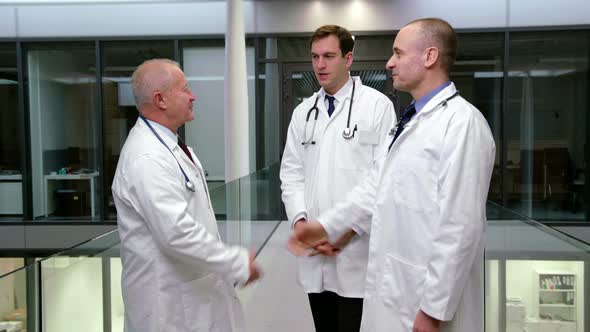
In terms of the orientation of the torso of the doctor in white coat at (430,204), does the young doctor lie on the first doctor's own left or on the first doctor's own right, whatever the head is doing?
on the first doctor's own right

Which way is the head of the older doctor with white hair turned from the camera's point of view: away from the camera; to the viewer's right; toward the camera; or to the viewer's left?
to the viewer's right

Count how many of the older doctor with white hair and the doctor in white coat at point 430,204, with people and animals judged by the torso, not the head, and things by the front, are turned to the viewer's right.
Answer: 1

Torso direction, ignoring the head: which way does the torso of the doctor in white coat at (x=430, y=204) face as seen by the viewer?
to the viewer's left

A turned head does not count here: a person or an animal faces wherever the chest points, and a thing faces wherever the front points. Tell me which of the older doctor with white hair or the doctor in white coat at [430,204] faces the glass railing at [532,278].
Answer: the older doctor with white hair

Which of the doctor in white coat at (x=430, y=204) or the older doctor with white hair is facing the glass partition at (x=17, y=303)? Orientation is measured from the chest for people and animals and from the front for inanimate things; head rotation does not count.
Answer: the doctor in white coat

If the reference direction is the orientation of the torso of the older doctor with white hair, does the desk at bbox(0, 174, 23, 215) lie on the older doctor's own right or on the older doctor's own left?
on the older doctor's own left

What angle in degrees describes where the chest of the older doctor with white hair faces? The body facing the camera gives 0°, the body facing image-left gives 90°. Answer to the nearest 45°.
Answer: approximately 270°

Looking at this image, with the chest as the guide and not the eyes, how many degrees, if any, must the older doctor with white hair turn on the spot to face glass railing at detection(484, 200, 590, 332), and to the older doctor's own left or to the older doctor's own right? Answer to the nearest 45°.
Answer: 0° — they already face it

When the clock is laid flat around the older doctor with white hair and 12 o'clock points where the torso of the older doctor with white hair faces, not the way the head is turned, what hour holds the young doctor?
The young doctor is roughly at 11 o'clock from the older doctor with white hair.

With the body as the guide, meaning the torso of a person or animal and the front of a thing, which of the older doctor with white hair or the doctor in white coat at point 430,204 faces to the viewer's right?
the older doctor with white hair
